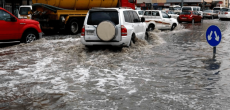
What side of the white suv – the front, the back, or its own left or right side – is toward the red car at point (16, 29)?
left

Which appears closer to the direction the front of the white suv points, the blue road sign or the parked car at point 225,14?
the parked car

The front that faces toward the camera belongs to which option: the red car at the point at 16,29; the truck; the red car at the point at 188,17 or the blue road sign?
the blue road sign

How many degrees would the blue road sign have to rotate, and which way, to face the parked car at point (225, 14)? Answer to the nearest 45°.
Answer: approximately 180°

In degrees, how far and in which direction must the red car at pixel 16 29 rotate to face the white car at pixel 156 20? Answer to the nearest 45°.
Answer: approximately 45° to its left

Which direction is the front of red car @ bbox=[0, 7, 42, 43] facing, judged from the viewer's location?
facing to the right of the viewer
